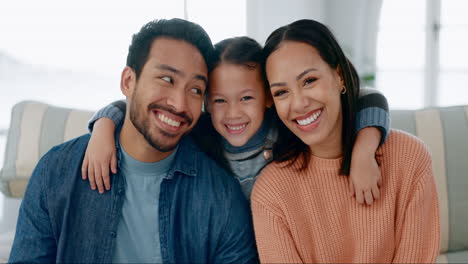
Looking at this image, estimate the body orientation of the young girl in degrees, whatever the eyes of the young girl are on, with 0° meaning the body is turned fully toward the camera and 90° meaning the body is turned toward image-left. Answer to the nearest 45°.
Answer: approximately 0°

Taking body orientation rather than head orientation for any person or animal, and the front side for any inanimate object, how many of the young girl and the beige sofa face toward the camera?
2

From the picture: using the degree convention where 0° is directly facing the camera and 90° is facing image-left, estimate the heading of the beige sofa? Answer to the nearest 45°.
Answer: approximately 0°
